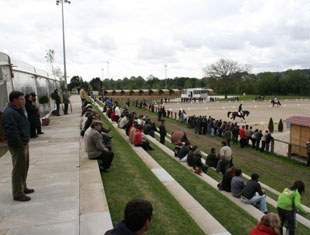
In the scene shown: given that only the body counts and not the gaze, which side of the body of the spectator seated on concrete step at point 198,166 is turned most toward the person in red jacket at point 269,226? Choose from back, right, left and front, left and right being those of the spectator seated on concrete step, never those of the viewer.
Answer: right

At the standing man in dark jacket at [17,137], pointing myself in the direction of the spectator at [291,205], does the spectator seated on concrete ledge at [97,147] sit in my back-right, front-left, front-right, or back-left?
front-left

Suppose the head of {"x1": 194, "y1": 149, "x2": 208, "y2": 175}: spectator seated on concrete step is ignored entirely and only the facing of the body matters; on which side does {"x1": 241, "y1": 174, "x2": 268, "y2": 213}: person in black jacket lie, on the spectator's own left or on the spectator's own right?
on the spectator's own right

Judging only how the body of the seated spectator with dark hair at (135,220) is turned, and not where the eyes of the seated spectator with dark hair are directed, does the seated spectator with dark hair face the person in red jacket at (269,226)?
yes

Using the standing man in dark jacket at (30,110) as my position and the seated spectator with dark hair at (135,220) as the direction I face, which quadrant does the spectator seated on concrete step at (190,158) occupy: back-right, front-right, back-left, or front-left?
front-left

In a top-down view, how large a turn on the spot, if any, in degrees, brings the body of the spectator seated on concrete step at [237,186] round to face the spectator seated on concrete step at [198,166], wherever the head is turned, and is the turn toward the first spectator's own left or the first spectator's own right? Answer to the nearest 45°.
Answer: approximately 90° to the first spectator's own left

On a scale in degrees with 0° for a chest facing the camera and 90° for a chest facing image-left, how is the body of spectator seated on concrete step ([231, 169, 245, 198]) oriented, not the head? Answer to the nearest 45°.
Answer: approximately 225°

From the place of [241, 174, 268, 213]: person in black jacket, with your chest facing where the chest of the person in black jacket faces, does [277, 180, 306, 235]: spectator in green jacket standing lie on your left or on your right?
on your right

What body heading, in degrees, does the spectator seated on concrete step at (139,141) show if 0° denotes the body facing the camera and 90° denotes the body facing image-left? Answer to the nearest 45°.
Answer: approximately 270°

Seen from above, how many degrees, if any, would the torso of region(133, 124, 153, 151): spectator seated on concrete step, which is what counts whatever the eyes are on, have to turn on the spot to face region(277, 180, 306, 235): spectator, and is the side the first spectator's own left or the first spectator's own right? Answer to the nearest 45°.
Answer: approximately 45° to the first spectator's own right

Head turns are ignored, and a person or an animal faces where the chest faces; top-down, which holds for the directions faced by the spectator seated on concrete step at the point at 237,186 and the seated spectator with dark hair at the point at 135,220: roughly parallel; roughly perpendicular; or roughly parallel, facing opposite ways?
roughly parallel

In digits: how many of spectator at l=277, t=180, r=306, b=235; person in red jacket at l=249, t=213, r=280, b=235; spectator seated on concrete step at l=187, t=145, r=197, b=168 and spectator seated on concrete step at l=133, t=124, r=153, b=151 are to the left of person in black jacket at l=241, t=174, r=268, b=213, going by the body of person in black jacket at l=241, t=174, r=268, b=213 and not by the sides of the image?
2

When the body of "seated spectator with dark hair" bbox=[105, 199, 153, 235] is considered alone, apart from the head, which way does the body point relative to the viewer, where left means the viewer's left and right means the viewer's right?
facing away from the viewer and to the right of the viewer
